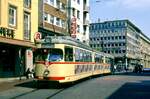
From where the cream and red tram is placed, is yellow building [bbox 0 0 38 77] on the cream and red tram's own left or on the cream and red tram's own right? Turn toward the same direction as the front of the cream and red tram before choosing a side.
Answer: on the cream and red tram's own right

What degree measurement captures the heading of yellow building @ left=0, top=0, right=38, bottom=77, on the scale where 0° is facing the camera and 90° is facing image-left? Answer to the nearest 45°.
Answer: approximately 315°

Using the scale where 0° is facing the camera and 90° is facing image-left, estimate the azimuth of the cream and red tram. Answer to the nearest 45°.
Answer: approximately 45°

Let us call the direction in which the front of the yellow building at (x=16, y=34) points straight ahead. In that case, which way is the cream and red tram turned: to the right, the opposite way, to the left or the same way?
to the right
